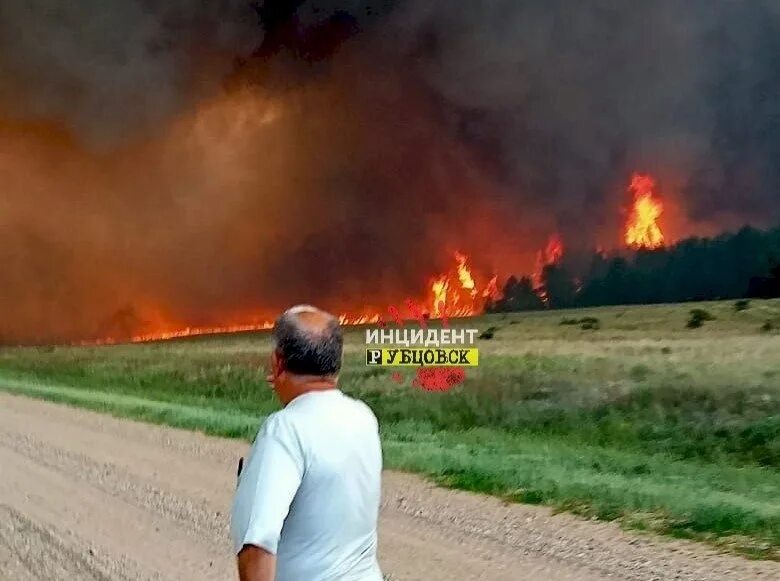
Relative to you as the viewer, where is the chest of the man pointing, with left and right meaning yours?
facing away from the viewer and to the left of the viewer

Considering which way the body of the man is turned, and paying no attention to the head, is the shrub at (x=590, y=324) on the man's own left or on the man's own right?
on the man's own right

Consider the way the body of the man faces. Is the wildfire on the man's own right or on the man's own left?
on the man's own right

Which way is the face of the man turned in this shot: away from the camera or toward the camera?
away from the camera

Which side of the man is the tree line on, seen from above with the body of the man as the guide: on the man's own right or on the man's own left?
on the man's own right

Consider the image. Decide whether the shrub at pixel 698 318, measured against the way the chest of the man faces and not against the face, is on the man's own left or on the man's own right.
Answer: on the man's own right
